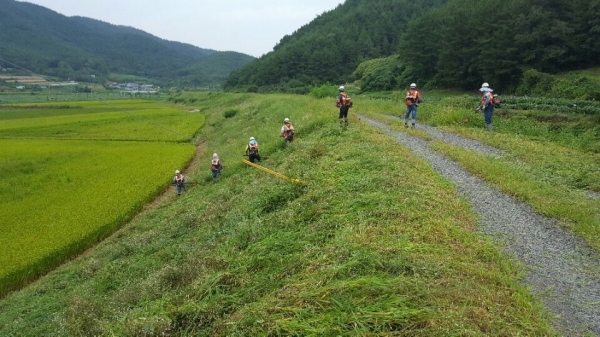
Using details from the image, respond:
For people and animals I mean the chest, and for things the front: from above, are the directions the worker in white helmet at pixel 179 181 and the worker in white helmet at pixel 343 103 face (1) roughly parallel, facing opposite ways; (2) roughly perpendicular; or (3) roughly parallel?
roughly parallel

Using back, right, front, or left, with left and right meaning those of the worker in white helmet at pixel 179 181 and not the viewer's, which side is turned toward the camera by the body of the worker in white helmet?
front

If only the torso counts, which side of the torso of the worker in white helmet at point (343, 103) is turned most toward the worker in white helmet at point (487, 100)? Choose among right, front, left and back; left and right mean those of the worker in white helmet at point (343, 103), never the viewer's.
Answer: left

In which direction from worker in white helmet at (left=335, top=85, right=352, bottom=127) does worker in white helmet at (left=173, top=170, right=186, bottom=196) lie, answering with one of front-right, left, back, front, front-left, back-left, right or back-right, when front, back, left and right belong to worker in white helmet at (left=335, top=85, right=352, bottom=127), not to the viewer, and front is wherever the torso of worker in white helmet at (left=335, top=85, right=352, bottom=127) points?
right

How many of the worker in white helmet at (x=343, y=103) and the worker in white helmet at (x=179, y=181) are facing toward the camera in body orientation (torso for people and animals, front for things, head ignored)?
2

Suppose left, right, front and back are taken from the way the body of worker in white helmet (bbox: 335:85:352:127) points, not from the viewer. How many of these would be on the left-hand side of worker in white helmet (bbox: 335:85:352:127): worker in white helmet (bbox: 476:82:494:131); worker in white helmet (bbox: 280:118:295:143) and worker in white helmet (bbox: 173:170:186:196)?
1
